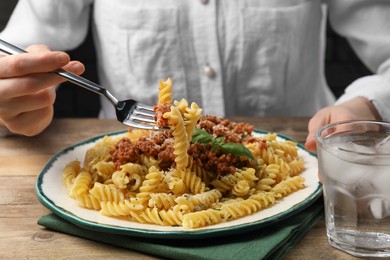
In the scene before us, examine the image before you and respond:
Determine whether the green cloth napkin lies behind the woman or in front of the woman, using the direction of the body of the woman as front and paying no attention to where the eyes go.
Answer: in front

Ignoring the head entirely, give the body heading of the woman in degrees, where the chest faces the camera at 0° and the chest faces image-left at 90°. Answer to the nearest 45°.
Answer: approximately 0°

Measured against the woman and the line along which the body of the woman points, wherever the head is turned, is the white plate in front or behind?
in front

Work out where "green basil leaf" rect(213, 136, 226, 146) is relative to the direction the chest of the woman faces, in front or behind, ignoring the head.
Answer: in front

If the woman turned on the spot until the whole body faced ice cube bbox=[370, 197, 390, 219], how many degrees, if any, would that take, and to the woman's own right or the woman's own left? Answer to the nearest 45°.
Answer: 0° — they already face it

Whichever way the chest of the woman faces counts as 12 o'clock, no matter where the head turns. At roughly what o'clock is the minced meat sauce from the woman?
The minced meat sauce is roughly at 12 o'clock from the woman.
